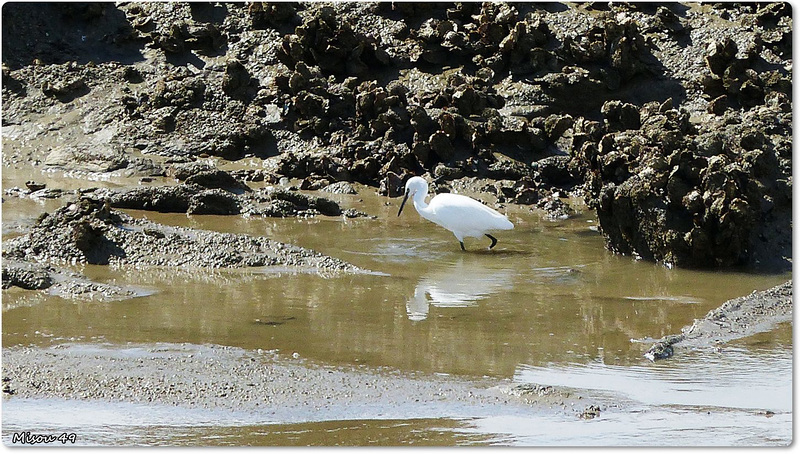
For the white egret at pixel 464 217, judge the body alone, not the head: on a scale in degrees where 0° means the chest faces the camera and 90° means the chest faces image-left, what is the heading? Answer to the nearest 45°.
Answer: approximately 90°
